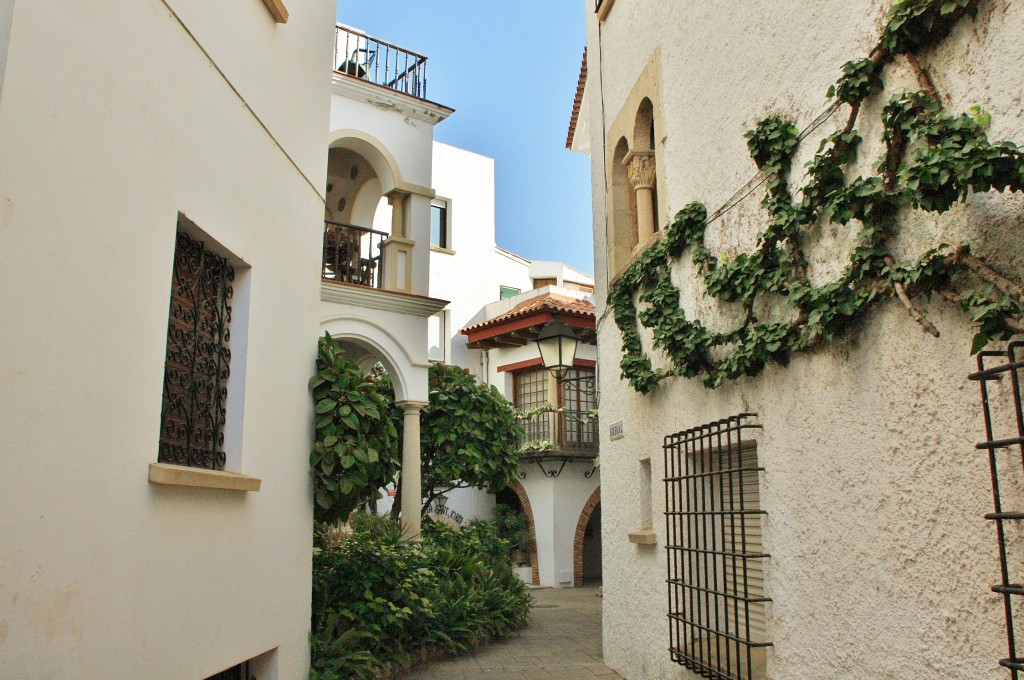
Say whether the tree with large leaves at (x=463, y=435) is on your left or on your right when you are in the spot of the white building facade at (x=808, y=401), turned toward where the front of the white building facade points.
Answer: on your right

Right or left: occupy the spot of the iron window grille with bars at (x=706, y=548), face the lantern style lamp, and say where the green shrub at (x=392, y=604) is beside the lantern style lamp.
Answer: left

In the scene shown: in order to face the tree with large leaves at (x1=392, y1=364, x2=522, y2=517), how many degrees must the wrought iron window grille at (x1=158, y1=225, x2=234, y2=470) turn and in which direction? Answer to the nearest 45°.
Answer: approximately 90° to its left

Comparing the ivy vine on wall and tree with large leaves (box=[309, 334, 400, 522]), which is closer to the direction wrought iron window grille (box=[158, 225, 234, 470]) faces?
the ivy vine on wall

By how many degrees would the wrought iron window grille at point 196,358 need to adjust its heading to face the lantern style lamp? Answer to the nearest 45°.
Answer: approximately 90° to its left

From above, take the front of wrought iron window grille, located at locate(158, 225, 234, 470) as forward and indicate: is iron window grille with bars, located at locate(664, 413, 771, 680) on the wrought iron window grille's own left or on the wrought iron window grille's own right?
on the wrought iron window grille's own left

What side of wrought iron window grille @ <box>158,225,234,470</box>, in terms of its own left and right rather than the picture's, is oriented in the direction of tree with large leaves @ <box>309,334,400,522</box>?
left

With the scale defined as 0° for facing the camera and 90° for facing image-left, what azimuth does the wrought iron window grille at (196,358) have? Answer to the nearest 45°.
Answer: approximately 315°

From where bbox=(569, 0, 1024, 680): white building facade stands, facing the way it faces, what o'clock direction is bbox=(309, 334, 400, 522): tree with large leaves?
The tree with large leaves is roughly at 2 o'clock from the white building facade.

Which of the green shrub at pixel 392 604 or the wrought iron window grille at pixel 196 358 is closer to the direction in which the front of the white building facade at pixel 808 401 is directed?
the wrought iron window grille

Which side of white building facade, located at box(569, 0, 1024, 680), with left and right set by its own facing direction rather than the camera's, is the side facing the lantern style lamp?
right

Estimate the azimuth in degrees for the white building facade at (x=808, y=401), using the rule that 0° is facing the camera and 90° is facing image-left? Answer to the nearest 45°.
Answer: approximately 45°
